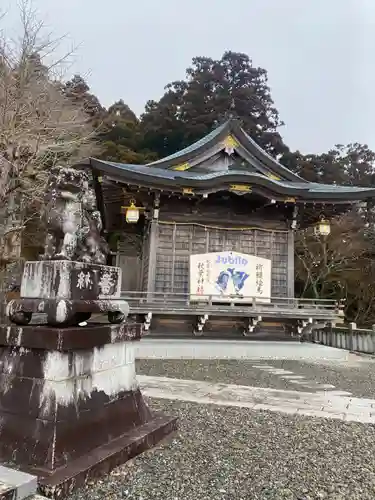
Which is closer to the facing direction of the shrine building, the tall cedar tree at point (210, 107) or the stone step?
the stone step

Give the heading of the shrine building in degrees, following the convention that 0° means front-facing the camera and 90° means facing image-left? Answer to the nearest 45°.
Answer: approximately 0°

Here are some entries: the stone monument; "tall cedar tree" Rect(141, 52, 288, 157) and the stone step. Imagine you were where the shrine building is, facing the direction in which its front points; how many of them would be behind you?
1

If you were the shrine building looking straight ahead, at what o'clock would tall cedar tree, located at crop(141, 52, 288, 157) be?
The tall cedar tree is roughly at 6 o'clock from the shrine building.
